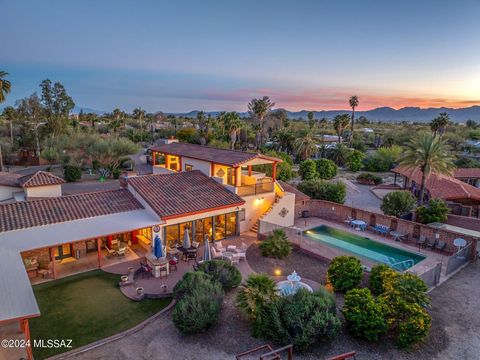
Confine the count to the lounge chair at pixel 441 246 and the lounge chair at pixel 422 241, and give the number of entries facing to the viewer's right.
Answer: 0

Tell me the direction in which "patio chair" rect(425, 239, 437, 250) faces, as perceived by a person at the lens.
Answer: facing the viewer and to the left of the viewer

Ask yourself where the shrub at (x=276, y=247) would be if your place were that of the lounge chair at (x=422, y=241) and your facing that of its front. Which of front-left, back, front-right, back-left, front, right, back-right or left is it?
front

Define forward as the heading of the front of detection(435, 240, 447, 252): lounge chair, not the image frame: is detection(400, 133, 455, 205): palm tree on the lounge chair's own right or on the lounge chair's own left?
on the lounge chair's own right

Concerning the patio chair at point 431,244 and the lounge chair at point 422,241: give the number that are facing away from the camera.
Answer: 0

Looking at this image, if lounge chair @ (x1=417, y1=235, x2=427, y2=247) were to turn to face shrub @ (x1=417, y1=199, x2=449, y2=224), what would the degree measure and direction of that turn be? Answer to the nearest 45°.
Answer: approximately 135° to its right

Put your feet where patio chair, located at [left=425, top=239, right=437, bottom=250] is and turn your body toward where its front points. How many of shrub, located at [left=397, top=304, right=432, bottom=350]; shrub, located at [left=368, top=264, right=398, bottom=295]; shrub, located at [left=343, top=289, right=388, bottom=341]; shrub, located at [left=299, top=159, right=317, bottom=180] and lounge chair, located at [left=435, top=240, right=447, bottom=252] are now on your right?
1

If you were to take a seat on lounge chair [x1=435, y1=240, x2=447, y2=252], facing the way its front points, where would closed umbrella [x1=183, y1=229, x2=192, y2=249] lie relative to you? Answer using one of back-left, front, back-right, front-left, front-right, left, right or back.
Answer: front

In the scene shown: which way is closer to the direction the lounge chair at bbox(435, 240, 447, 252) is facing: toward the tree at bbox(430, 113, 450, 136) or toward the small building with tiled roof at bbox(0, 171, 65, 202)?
the small building with tiled roof

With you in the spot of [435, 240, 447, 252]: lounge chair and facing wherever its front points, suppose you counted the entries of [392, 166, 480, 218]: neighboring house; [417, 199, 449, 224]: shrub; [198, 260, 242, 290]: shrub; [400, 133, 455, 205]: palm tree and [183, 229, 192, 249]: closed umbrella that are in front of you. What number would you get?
2

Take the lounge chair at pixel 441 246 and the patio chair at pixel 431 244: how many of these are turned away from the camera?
0
